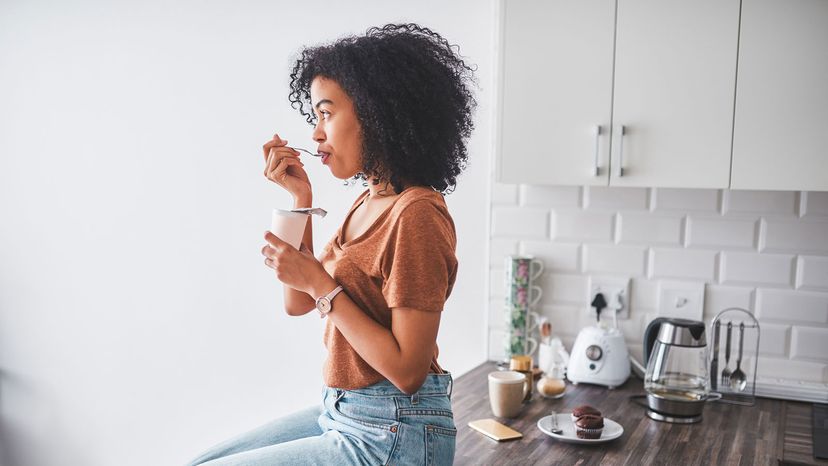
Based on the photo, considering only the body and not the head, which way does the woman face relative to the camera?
to the viewer's left

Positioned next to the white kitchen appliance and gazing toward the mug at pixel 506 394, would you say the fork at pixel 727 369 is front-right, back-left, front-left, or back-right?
back-left

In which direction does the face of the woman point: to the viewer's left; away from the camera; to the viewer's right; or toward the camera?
to the viewer's left

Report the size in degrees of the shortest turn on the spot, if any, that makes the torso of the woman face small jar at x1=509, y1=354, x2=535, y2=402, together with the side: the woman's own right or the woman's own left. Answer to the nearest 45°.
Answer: approximately 135° to the woman's own right

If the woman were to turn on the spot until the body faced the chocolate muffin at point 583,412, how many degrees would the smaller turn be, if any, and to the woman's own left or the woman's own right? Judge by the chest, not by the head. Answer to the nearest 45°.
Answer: approximately 135° to the woman's own right

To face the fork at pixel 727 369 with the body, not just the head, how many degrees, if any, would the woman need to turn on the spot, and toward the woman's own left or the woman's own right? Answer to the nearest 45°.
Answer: approximately 135° to the woman's own right

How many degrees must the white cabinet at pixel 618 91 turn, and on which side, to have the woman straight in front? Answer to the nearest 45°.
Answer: approximately 45° to its right

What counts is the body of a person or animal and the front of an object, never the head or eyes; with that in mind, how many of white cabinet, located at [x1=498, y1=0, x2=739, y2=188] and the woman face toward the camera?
1
